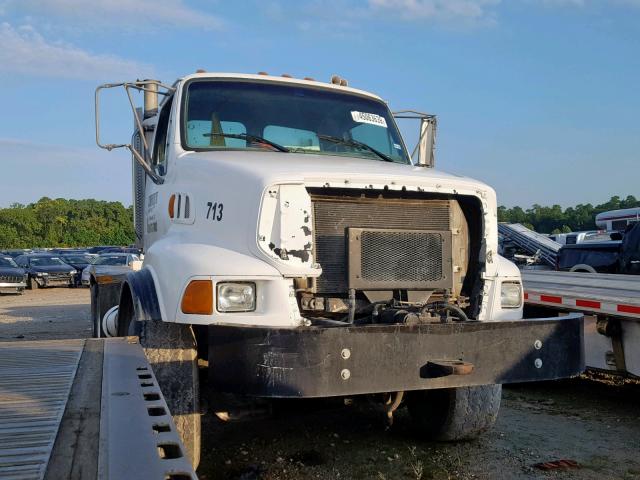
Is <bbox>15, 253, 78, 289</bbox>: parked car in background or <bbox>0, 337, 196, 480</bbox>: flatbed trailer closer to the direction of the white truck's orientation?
the flatbed trailer

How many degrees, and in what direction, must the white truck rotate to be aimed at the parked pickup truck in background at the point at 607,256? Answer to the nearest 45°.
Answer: approximately 90° to its left

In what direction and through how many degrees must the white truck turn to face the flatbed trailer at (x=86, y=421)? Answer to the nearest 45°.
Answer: approximately 90° to its right

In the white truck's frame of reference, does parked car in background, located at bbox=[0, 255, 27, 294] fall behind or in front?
behind

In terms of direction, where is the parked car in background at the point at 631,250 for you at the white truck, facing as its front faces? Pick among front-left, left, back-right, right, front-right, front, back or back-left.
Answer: left

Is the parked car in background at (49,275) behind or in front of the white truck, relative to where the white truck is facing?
behind

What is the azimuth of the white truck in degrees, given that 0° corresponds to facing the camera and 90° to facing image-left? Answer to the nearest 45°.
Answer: approximately 315°

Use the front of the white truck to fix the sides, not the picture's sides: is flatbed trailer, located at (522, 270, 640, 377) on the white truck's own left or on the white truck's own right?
on the white truck's own left

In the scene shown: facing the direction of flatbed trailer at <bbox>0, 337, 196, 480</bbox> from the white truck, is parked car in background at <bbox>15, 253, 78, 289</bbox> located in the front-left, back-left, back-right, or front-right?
back-right

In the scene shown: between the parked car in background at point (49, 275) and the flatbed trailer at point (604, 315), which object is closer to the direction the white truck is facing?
the flatbed trailer
